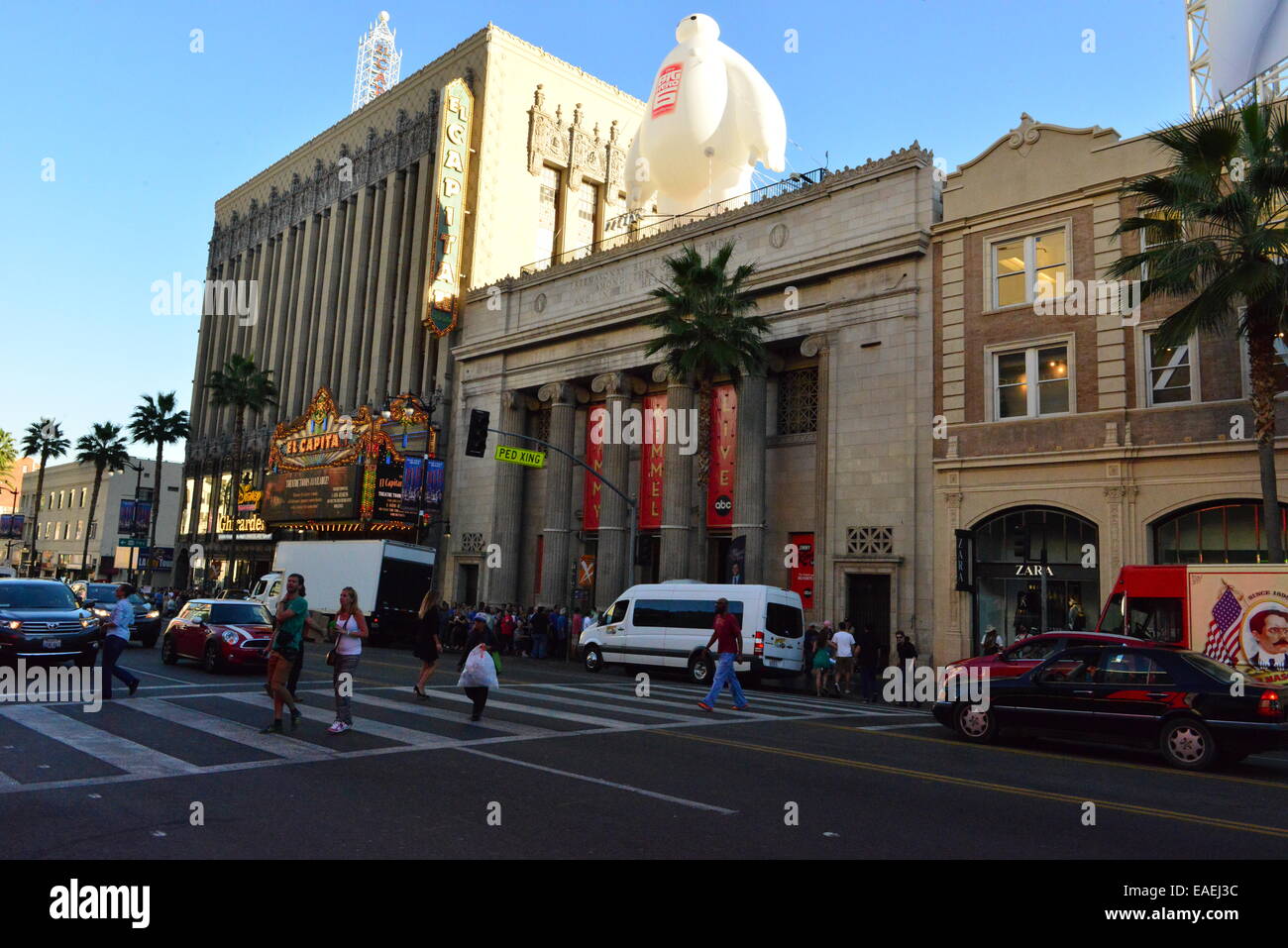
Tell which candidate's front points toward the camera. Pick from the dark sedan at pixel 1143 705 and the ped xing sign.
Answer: the ped xing sign

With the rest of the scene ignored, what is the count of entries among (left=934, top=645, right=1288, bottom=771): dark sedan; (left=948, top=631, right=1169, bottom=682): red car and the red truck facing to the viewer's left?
3

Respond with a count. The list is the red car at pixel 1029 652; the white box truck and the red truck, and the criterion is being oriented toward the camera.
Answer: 0

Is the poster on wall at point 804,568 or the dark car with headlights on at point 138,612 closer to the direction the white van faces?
the dark car with headlights on

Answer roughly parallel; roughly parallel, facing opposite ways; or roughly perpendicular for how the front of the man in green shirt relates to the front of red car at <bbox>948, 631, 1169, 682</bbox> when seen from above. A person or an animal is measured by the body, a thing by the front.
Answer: roughly perpendicular

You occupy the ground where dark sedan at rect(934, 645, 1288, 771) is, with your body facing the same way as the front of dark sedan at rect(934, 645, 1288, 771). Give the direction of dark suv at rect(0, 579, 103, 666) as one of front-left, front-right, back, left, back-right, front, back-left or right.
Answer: front

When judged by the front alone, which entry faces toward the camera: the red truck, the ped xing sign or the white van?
the ped xing sign

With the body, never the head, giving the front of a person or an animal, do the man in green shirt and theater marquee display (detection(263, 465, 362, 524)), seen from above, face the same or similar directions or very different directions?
same or similar directions

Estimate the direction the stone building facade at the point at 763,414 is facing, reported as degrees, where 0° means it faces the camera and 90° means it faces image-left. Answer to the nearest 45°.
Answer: approximately 45°

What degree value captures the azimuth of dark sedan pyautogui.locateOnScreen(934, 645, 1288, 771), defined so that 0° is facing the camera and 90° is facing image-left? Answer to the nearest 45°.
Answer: approximately 90°

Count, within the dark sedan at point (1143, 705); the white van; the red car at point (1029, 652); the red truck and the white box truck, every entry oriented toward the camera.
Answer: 0

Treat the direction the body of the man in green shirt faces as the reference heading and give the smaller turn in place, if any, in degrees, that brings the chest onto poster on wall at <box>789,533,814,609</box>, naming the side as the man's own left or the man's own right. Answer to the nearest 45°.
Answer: approximately 180°

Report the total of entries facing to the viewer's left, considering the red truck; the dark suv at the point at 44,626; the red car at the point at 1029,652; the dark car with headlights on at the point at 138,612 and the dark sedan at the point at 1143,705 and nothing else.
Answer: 3

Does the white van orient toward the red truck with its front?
no

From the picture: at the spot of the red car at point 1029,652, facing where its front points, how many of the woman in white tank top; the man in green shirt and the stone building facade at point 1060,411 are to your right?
1

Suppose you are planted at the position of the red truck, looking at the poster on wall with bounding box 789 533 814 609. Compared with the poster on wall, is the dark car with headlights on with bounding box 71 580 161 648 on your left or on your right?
left

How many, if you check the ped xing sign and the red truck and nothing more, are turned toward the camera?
1

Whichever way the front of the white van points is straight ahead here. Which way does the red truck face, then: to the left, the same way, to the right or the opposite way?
the same way

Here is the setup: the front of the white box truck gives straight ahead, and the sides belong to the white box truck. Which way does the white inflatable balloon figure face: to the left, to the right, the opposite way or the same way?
to the left

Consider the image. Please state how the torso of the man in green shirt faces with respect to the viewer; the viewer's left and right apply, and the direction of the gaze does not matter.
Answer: facing the viewer and to the left of the viewer

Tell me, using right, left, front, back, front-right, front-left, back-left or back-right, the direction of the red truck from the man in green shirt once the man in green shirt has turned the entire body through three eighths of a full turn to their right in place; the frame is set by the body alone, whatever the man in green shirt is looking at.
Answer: right

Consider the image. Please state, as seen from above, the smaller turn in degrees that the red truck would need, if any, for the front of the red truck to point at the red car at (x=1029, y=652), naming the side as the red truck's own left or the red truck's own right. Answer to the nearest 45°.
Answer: approximately 45° to the red truck's own left
